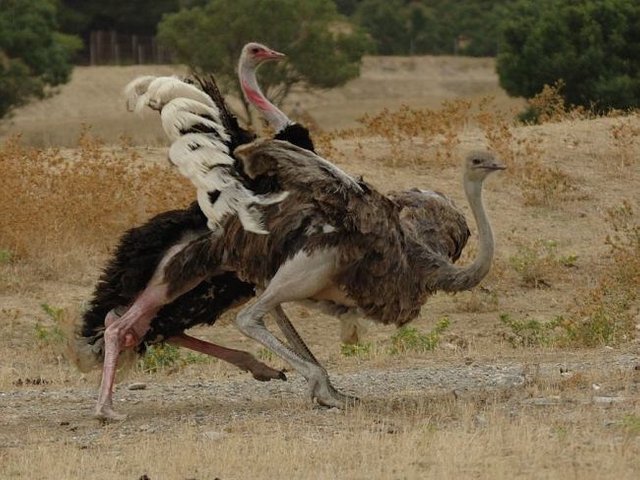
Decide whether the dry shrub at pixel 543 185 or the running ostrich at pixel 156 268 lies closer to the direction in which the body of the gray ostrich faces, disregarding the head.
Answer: the dry shrub

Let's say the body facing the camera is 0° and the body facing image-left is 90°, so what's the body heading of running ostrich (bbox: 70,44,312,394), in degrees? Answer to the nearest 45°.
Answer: approximately 270°

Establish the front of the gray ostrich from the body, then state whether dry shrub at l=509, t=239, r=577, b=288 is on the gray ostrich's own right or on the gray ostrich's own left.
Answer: on the gray ostrich's own left

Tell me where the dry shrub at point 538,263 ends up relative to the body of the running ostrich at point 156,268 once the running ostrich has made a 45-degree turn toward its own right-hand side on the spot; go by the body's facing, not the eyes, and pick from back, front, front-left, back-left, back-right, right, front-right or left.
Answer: left

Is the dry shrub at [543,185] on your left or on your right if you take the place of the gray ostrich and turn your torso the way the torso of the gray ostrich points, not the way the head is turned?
on your left

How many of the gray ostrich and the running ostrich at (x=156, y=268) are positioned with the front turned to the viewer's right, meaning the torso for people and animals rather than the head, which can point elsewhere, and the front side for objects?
2

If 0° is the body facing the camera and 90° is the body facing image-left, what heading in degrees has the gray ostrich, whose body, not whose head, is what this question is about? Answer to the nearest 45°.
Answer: approximately 270°
